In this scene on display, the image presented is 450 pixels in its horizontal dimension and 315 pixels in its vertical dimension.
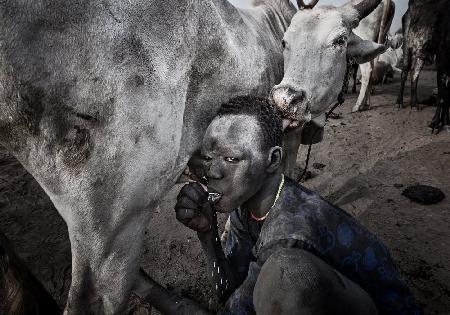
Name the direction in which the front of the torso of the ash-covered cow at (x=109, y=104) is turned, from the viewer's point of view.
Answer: to the viewer's right

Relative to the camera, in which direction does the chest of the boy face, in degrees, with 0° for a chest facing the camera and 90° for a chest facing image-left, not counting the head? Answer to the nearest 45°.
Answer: approximately 45°

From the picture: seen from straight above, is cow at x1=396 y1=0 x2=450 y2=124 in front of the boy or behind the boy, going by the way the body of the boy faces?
behind

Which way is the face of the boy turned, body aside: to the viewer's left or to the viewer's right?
to the viewer's left

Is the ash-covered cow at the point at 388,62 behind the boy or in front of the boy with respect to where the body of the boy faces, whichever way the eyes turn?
behind

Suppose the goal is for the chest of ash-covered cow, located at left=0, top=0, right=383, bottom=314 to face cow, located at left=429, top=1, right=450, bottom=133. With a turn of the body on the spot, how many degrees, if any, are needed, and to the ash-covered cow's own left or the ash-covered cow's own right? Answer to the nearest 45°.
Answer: approximately 45° to the ash-covered cow's own left
